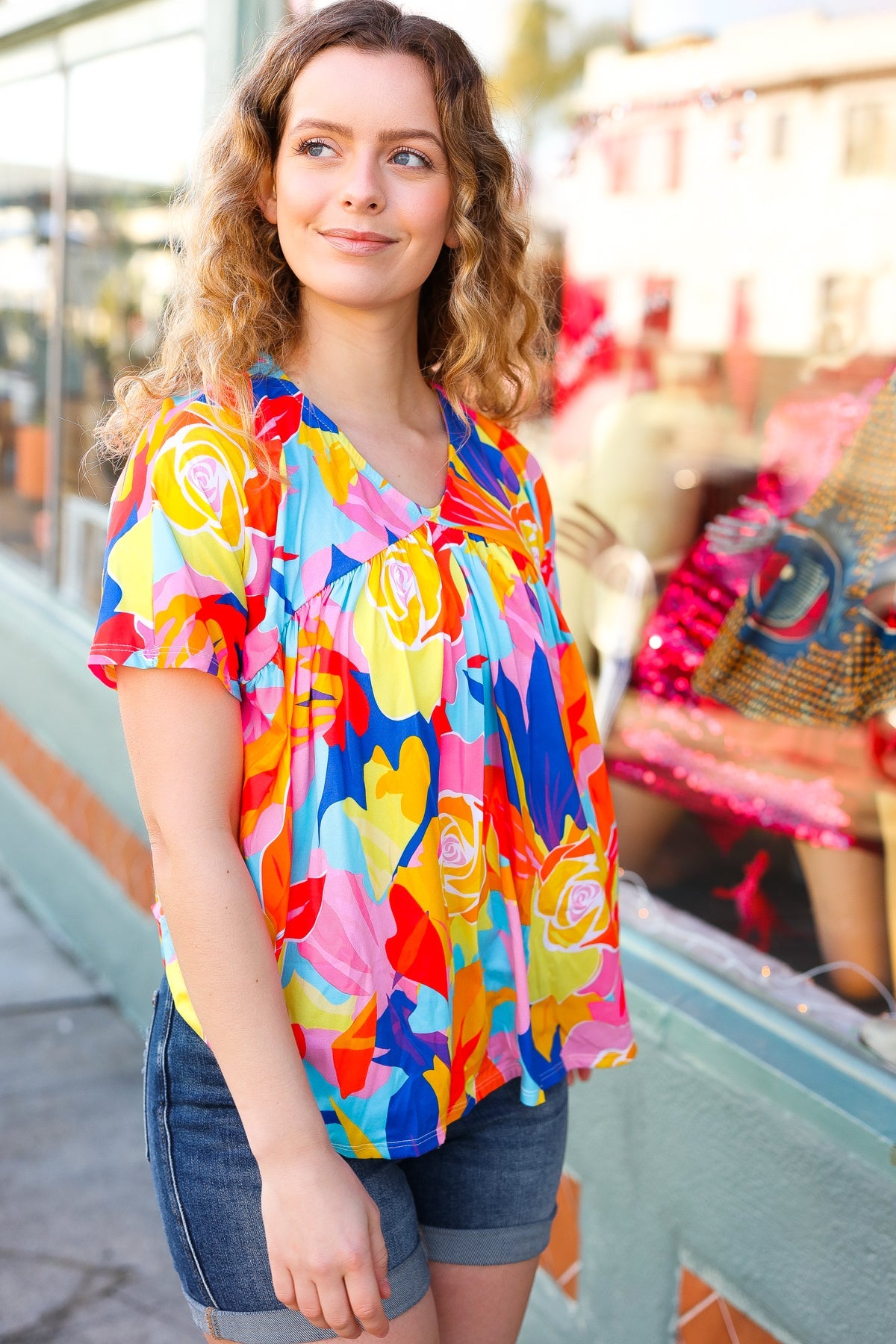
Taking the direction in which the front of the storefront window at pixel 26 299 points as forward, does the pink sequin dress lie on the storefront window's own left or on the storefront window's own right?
on the storefront window's own left

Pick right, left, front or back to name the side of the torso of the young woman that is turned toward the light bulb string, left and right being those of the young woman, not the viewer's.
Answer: left

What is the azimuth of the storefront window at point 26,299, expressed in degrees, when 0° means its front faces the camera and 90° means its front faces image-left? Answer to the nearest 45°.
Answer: approximately 45°

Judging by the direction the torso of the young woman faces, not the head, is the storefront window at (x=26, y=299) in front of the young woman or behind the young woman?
behind

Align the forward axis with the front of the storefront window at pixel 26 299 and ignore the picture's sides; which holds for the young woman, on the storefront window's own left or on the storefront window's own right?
on the storefront window's own left

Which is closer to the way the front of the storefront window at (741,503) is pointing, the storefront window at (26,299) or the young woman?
the young woman

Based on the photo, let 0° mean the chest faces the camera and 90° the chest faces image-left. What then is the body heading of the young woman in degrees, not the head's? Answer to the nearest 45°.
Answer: approximately 315°

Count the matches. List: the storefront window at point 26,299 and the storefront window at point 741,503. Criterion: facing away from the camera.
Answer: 0

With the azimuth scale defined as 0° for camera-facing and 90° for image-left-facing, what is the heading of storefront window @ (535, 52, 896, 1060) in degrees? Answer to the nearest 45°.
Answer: approximately 45°

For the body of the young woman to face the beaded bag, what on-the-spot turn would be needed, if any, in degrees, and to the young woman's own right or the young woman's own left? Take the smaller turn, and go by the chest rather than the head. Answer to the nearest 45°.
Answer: approximately 90° to the young woman's own left

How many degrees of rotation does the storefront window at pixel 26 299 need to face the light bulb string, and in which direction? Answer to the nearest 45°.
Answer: approximately 45° to its left

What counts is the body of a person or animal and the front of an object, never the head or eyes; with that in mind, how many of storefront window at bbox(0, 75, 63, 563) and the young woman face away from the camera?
0

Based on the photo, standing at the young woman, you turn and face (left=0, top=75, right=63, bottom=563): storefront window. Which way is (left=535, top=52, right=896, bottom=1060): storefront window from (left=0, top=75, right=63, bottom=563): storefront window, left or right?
right
